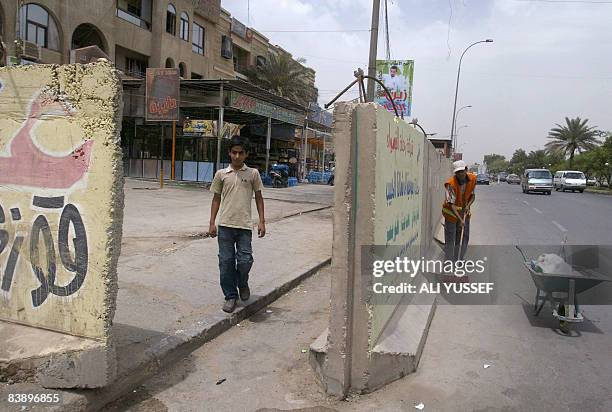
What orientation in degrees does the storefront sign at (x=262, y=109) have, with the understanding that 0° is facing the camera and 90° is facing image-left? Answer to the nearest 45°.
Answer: approximately 315°

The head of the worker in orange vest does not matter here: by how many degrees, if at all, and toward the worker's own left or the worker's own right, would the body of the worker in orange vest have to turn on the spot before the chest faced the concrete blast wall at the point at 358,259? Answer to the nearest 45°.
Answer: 0° — they already face it

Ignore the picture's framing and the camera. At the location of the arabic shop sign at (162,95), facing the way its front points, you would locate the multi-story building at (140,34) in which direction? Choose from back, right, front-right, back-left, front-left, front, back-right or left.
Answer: back

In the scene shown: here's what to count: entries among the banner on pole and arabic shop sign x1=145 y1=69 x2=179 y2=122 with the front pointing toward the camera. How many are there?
2

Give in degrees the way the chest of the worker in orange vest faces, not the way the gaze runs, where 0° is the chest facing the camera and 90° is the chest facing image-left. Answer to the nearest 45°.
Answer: approximately 0°

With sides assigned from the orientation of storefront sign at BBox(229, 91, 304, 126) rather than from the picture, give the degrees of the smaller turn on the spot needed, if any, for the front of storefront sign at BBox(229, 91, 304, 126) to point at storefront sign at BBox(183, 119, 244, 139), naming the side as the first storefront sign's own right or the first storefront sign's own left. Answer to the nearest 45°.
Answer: approximately 135° to the first storefront sign's own right

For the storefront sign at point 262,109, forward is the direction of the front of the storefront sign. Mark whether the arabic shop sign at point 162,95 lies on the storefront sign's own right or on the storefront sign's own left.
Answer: on the storefront sign's own right

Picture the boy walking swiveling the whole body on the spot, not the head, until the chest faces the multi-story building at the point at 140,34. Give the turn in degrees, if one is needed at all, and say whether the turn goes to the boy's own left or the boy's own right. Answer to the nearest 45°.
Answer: approximately 180°

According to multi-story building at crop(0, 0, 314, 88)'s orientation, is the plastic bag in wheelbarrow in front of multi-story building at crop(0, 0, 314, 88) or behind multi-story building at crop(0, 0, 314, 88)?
in front

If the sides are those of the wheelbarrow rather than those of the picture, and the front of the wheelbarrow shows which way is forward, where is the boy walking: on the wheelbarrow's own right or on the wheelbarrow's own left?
on the wheelbarrow's own right

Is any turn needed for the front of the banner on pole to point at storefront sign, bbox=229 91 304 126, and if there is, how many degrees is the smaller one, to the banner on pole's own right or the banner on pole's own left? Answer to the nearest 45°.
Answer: approximately 135° to the banner on pole's own right

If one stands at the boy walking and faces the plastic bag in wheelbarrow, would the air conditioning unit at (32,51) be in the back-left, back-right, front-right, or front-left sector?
back-left

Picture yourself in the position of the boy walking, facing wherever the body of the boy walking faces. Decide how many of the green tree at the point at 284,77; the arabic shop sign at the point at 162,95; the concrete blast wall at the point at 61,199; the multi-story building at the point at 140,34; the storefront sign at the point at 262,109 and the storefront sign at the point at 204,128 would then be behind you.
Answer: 5
